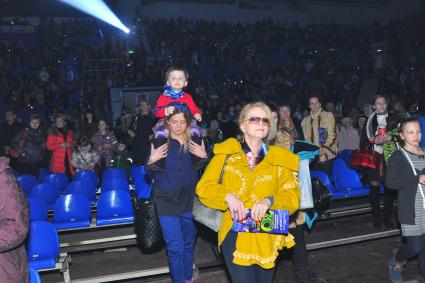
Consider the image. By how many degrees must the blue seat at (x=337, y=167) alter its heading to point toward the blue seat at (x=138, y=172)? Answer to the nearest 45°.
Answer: approximately 135° to its right

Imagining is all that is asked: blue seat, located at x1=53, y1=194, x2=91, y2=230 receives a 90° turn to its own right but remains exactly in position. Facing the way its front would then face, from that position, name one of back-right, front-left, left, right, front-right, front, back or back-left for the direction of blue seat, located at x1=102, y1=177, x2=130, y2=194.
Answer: back-right

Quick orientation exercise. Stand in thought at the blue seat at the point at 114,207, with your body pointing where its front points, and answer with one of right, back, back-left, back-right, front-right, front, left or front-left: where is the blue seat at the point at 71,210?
right

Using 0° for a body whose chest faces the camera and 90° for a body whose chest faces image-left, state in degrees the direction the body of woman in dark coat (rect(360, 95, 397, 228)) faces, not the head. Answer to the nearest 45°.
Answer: approximately 0°

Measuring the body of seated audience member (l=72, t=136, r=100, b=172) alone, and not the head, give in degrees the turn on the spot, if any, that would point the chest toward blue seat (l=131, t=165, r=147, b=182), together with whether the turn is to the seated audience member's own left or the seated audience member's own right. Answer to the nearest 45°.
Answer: approximately 45° to the seated audience member's own left

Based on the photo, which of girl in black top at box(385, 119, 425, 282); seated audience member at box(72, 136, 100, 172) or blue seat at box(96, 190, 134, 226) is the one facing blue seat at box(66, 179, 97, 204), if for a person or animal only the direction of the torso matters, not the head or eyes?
the seated audience member

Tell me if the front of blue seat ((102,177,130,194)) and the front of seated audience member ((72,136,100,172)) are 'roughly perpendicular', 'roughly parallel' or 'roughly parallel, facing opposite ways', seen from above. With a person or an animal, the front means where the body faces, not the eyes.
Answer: roughly parallel

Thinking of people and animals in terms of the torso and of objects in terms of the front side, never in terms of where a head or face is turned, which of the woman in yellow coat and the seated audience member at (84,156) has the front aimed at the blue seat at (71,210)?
the seated audience member

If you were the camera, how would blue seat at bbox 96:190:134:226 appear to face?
facing the viewer

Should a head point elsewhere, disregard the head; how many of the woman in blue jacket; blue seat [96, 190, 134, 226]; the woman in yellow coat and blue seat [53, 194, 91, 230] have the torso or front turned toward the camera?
4

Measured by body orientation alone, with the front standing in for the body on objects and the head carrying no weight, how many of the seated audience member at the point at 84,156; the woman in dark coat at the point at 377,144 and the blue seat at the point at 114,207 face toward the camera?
3

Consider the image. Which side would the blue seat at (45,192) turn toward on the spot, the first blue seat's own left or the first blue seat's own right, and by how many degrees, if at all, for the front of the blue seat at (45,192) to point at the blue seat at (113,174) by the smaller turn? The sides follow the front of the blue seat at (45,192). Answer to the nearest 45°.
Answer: approximately 90° to the first blue seat's own left

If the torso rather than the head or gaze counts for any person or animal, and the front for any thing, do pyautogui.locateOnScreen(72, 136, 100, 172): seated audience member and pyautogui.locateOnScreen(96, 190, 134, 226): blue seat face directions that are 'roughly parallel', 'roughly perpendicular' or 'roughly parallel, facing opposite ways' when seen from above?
roughly parallel

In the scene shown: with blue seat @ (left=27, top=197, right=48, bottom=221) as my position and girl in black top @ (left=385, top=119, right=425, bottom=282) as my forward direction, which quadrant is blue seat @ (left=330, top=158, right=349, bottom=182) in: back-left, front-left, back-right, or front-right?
front-left

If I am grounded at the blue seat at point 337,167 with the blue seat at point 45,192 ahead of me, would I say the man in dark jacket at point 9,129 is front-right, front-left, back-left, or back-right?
front-right

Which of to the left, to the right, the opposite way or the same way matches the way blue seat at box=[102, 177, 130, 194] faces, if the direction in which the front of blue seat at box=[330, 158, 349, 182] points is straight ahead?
the same way

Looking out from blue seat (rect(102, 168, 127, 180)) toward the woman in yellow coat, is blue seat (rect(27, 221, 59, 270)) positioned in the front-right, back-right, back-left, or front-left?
front-right

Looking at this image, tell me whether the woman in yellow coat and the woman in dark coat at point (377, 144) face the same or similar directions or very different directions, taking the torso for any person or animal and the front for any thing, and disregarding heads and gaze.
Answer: same or similar directions

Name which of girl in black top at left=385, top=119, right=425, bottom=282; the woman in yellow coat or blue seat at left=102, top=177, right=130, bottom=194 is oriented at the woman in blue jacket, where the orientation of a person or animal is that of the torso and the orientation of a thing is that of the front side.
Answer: the blue seat

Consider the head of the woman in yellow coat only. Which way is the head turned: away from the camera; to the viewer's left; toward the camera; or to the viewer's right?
toward the camera

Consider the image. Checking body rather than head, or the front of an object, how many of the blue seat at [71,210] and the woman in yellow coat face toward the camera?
2

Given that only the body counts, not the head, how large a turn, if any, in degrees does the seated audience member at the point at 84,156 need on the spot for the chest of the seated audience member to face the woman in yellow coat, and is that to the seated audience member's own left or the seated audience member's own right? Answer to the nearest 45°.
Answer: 0° — they already face them

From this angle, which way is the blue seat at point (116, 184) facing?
toward the camera
